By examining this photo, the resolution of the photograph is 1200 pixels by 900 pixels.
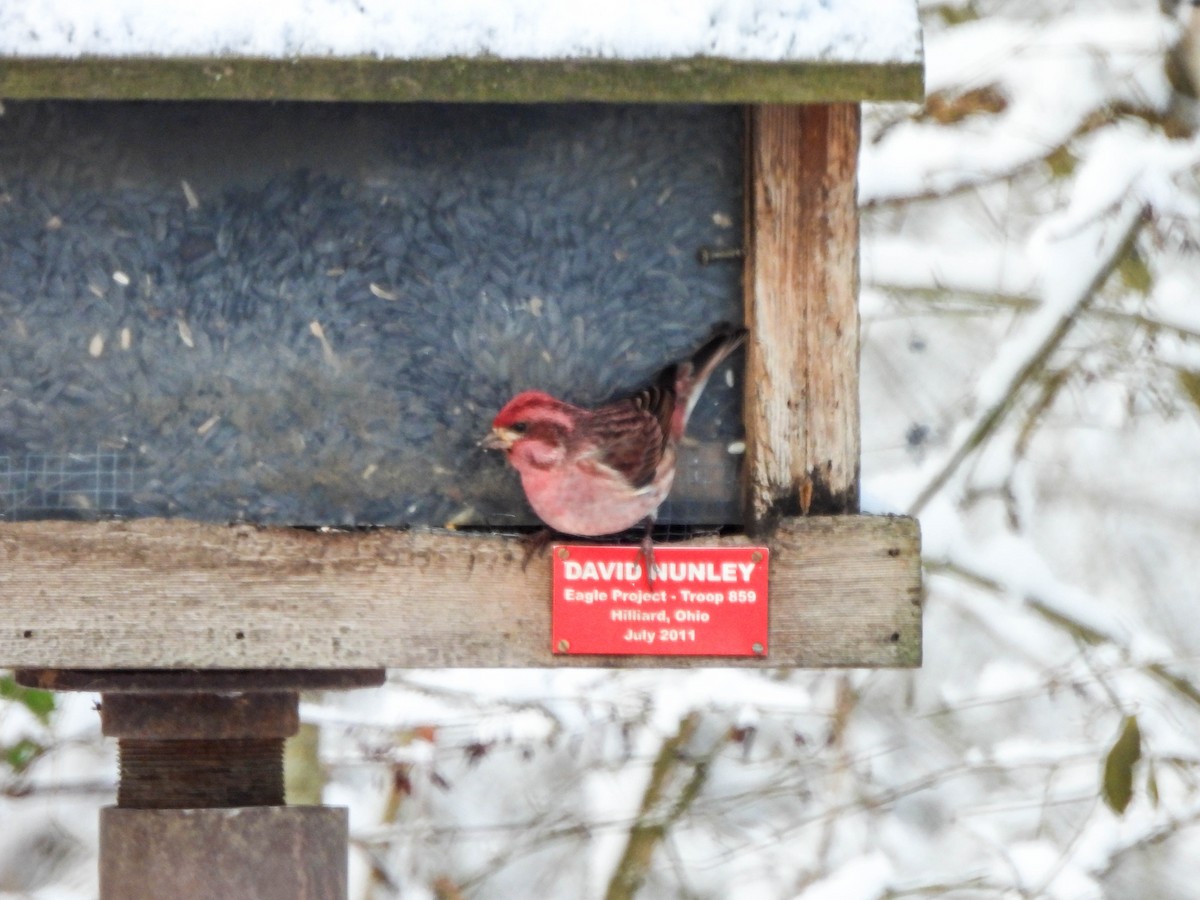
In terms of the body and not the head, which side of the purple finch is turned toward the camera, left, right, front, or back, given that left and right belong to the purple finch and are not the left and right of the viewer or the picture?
left
